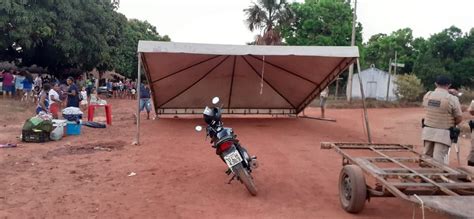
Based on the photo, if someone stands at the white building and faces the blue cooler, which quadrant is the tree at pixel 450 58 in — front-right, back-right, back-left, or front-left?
back-left

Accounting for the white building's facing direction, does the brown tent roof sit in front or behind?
in front

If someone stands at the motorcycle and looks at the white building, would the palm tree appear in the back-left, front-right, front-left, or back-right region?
front-left

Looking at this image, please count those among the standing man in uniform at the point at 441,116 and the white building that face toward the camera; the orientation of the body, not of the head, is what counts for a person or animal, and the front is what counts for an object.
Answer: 1

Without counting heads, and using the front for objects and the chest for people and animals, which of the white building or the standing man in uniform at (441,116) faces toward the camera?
the white building

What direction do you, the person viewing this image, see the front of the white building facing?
facing the viewer

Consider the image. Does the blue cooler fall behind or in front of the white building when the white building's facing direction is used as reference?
in front
